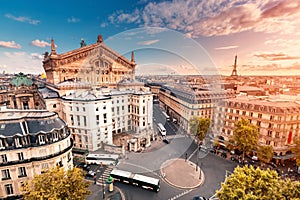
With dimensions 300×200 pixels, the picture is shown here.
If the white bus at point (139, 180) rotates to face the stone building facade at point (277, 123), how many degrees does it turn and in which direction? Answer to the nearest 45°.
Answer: approximately 45° to its left

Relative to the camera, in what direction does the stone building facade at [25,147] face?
facing the viewer and to the right of the viewer

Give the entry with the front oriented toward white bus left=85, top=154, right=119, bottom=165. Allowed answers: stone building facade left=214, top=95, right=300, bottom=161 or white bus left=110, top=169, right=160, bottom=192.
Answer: the stone building facade

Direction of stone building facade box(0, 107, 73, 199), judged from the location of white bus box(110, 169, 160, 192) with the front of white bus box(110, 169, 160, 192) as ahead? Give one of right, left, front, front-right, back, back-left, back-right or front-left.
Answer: back-right

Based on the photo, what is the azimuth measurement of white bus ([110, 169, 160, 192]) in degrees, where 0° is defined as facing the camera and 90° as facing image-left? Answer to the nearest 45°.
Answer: approximately 315°

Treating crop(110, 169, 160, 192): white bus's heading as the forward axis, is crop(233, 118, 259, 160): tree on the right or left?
on its left

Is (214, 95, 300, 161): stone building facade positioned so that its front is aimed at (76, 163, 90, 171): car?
yes

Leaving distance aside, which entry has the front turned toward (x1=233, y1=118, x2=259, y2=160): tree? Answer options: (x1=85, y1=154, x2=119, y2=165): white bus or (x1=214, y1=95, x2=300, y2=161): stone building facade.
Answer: the stone building facade
